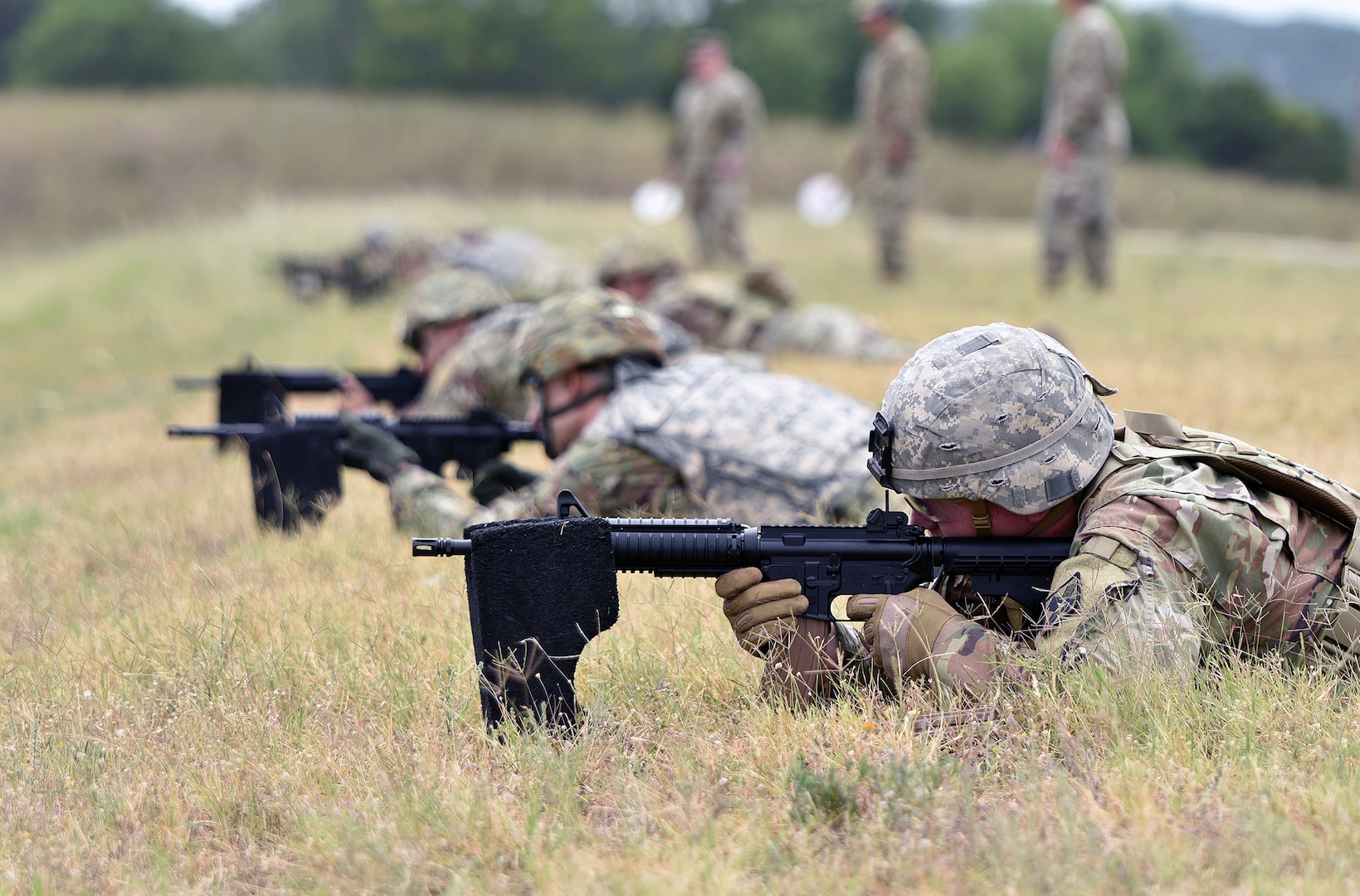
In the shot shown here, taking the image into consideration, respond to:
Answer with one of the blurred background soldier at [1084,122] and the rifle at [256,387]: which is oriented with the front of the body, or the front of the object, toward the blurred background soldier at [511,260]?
the blurred background soldier at [1084,122]

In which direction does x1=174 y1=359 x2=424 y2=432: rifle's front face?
to the viewer's left

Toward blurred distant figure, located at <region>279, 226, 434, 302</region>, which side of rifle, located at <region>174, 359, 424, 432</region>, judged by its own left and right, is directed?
right

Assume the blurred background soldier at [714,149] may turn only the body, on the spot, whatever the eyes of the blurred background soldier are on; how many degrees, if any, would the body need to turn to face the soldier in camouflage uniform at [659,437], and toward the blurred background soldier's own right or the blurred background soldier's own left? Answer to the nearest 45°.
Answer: approximately 45° to the blurred background soldier's own left

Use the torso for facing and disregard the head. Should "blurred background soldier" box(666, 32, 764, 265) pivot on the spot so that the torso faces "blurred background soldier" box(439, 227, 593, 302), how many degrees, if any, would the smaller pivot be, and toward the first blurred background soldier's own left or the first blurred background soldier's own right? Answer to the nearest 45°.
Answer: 0° — they already face them
